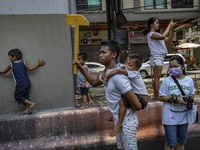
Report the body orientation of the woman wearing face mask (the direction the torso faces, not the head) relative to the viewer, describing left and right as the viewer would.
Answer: facing the viewer

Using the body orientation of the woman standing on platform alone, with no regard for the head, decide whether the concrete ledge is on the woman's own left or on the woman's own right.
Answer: on the woman's own right

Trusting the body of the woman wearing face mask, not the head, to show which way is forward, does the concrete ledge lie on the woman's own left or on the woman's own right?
on the woman's own right

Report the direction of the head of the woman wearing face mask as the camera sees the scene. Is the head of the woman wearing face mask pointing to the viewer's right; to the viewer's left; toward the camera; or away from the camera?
toward the camera
